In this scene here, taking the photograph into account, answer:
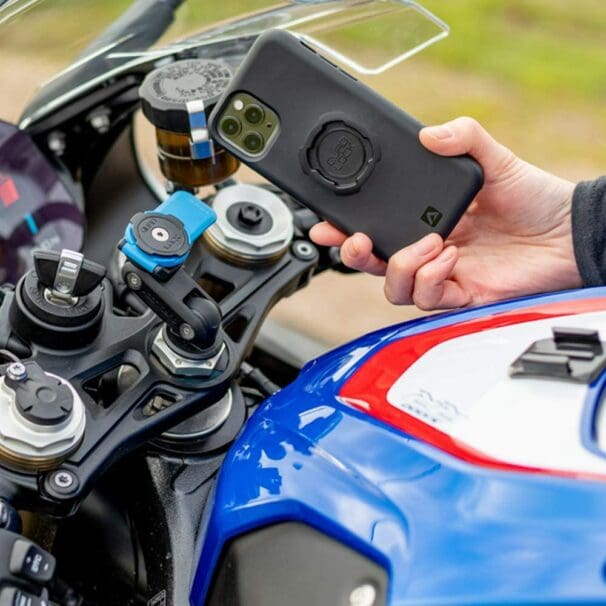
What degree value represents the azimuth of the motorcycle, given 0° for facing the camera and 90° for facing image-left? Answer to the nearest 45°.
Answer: approximately 135°
